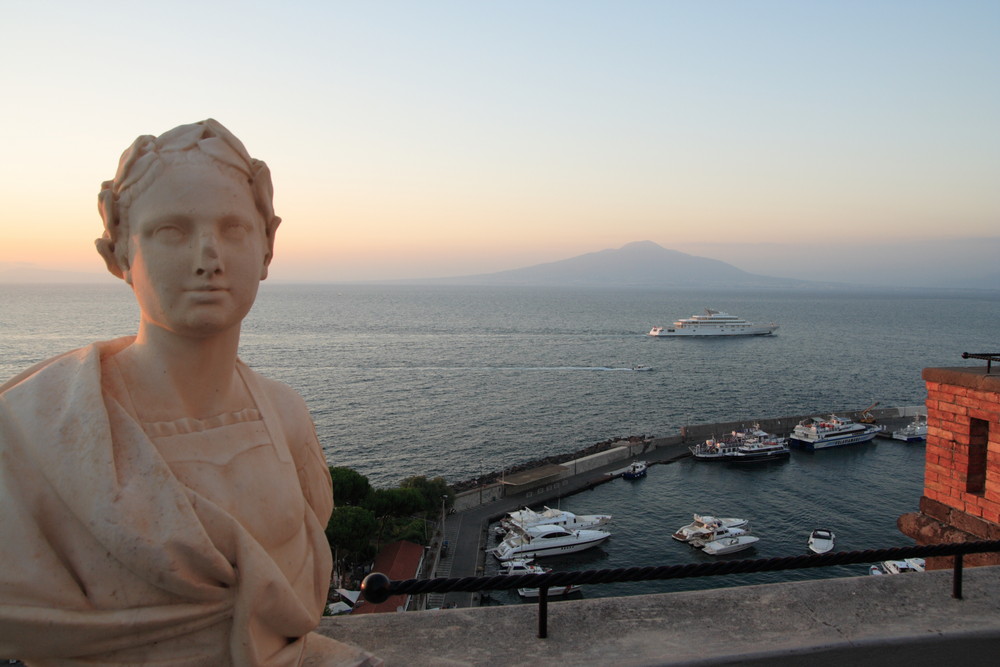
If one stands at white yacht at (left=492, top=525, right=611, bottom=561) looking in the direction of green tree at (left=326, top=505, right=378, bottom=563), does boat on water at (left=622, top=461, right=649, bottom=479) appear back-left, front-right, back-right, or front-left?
back-right

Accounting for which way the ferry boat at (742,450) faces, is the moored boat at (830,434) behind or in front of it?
behind

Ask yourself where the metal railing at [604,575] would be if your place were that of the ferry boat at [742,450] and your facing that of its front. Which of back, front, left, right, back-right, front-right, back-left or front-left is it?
left

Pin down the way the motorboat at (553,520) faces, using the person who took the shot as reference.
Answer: facing to the right of the viewer

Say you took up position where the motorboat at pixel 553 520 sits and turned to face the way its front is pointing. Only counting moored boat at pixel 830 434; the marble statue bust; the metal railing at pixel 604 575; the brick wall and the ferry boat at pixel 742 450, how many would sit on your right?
3

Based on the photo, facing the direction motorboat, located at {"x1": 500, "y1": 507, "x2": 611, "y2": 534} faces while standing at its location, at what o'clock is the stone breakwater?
The stone breakwater is roughly at 9 o'clock from the motorboat.
